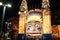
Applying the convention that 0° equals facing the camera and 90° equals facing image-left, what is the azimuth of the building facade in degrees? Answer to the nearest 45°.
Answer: approximately 0°
